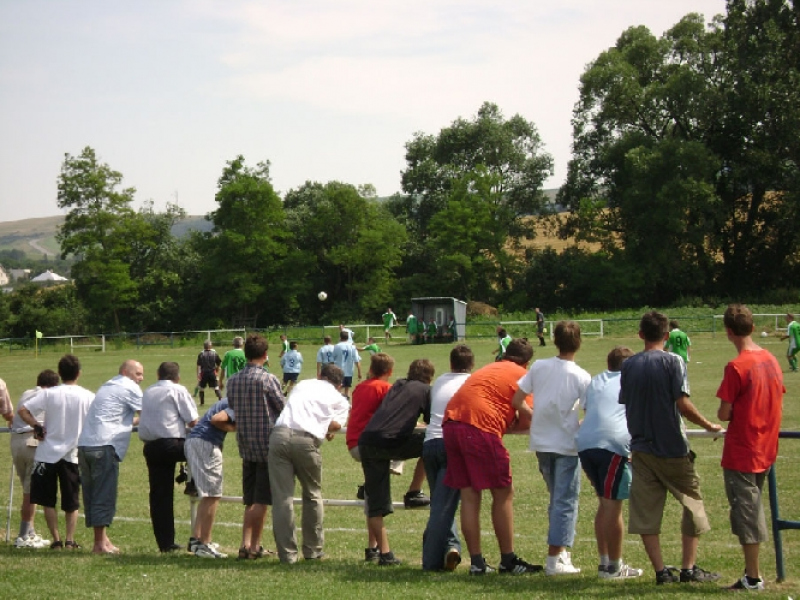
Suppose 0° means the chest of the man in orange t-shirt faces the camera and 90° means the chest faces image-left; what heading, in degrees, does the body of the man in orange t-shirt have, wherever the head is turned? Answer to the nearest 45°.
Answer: approximately 225°

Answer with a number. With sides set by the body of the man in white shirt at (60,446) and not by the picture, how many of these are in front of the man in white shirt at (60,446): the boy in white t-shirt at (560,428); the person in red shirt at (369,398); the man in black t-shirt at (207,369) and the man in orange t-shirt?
1

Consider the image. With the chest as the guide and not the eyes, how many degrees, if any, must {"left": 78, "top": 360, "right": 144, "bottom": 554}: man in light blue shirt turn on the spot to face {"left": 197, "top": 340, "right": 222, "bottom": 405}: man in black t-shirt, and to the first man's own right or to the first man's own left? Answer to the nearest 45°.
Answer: approximately 45° to the first man's own left

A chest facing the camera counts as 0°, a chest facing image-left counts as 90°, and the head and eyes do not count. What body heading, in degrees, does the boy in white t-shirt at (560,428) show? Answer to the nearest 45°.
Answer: approximately 180°

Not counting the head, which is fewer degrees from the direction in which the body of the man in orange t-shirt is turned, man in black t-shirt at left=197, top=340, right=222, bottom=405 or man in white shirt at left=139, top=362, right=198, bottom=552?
the man in black t-shirt

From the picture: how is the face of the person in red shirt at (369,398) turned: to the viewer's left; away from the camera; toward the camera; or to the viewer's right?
away from the camera

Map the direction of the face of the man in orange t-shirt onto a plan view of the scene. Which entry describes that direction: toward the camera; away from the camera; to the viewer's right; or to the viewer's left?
away from the camera

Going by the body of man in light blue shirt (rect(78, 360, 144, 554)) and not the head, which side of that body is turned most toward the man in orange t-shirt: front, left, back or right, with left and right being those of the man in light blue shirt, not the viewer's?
right

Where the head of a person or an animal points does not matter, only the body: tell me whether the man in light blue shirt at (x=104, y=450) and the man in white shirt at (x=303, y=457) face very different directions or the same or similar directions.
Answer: same or similar directions

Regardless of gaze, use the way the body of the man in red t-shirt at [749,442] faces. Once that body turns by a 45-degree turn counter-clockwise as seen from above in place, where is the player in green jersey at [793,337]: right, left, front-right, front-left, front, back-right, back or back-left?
right

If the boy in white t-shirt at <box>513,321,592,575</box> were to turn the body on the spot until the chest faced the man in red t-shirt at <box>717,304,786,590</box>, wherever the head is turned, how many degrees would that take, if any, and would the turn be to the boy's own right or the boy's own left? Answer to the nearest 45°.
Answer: approximately 135° to the boy's own right

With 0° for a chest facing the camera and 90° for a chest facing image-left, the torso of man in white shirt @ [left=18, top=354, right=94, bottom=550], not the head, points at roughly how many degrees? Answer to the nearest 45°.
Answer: approximately 180°

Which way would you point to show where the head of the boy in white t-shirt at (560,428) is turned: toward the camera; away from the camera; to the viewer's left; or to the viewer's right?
away from the camera
